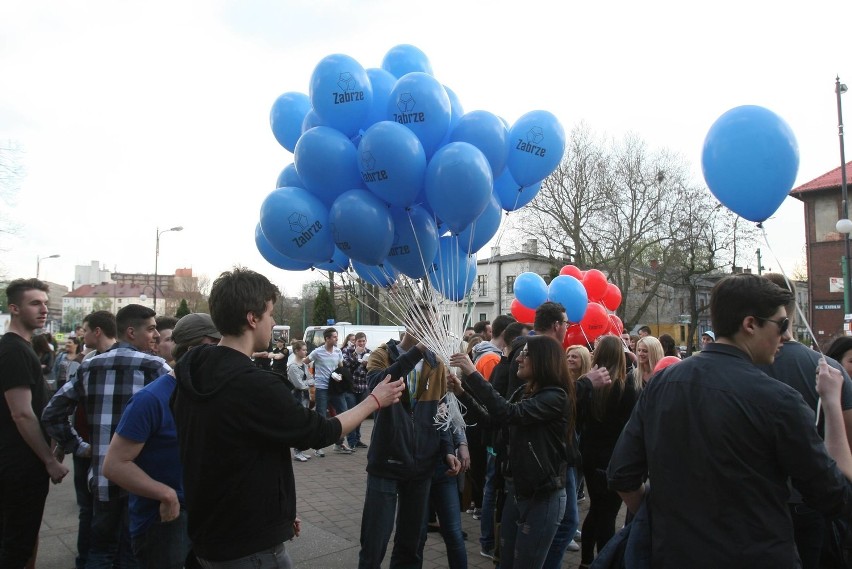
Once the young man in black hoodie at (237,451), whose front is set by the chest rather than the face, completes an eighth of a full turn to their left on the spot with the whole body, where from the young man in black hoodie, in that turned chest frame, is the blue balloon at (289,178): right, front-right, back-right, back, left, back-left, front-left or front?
front

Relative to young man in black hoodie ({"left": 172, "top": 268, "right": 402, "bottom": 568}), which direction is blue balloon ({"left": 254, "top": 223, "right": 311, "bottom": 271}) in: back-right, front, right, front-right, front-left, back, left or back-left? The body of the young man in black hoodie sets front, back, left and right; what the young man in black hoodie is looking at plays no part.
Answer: front-left

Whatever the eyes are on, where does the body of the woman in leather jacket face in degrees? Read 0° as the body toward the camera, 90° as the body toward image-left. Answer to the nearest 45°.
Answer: approximately 90°

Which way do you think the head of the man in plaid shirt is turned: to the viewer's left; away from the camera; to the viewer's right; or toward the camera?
to the viewer's right

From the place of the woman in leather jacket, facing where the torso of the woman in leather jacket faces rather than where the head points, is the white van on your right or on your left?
on your right

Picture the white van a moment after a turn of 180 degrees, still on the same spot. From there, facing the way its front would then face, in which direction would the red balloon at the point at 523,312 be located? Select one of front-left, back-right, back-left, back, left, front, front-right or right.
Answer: right

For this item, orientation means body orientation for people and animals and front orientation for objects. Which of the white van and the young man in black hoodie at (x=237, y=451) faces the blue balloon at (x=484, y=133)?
the young man in black hoodie

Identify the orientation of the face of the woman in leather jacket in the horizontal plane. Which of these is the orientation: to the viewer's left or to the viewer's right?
to the viewer's left

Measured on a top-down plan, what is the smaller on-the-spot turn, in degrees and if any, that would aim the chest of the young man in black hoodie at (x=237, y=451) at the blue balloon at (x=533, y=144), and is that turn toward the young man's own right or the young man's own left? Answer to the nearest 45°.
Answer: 0° — they already face it
